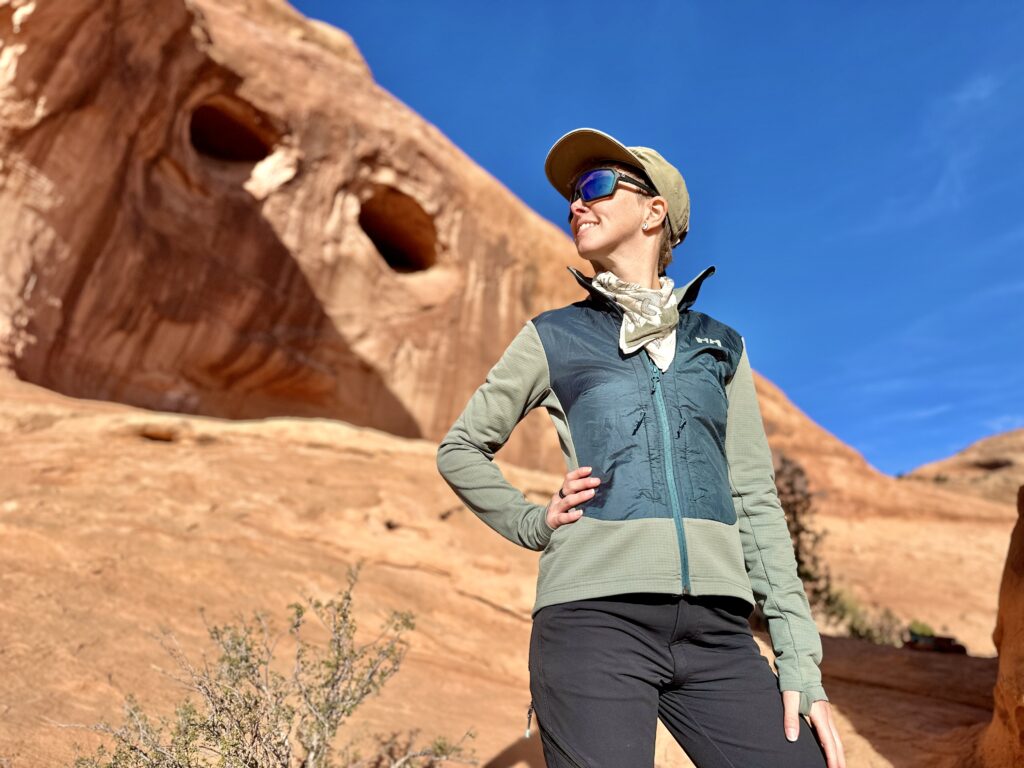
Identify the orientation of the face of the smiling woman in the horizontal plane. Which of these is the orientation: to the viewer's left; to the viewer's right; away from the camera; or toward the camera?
to the viewer's left

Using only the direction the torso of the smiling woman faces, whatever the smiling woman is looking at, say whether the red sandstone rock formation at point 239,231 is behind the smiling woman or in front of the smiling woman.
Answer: behind

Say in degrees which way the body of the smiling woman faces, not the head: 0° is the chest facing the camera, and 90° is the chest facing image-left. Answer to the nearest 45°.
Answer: approximately 0°
